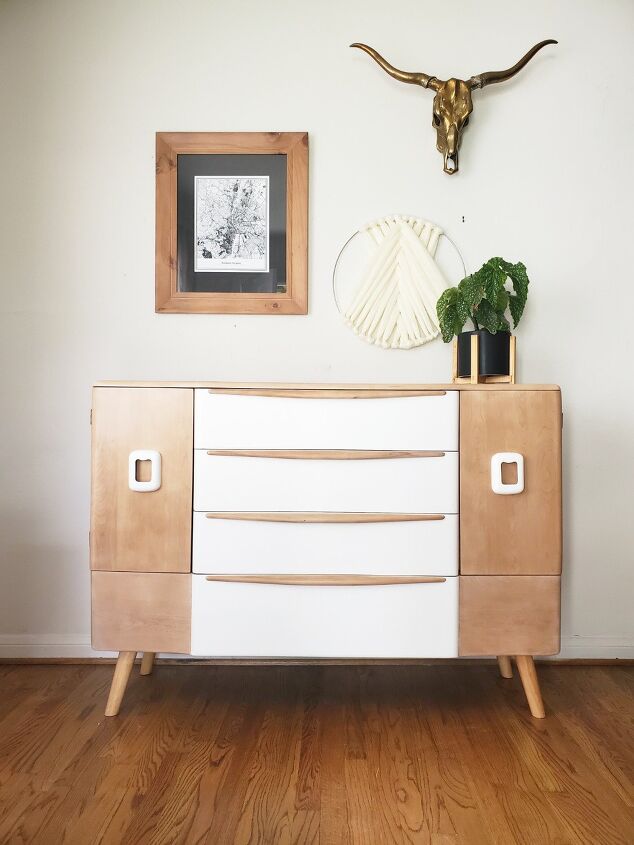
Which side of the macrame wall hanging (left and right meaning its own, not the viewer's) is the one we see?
front

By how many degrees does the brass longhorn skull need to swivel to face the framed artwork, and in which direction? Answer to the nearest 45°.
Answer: approximately 90° to its right

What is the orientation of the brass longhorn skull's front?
toward the camera

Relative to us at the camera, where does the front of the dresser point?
facing the viewer

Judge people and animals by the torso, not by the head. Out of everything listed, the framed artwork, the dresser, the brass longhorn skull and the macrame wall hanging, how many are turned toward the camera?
4

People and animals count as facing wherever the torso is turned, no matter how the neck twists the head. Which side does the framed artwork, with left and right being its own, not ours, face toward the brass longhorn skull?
left

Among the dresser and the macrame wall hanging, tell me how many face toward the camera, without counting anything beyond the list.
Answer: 2

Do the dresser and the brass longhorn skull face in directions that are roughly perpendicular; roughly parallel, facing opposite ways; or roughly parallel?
roughly parallel
